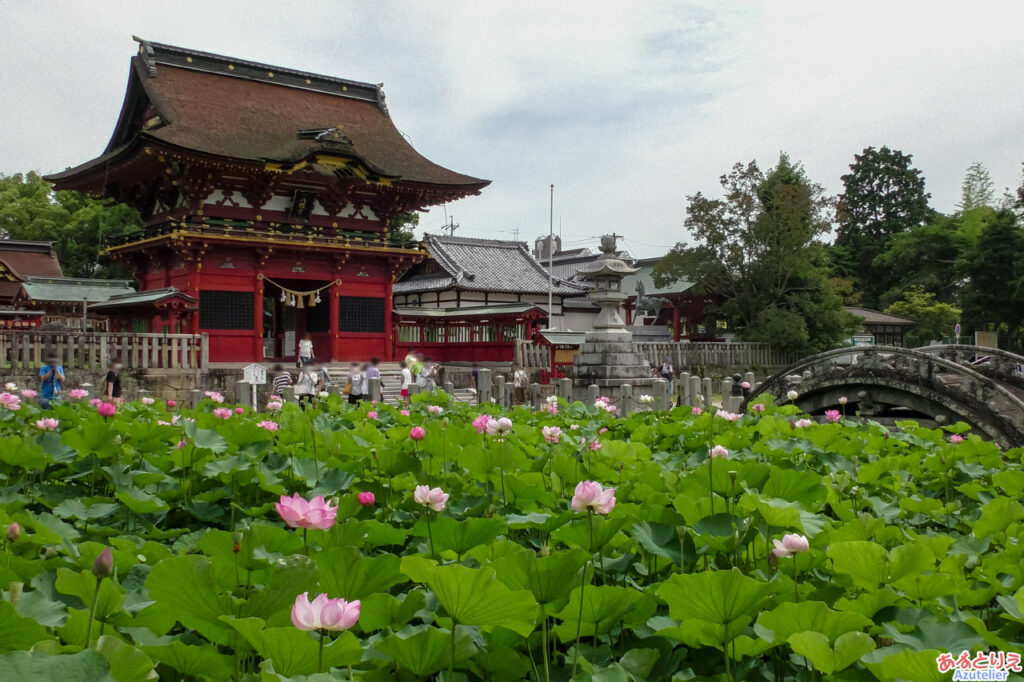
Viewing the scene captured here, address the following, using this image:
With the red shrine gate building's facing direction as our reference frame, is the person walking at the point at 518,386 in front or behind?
in front

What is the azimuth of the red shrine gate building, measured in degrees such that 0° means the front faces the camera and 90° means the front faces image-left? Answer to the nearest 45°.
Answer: approximately 315°

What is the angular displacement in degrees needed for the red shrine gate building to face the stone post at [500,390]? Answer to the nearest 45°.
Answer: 0° — it already faces it

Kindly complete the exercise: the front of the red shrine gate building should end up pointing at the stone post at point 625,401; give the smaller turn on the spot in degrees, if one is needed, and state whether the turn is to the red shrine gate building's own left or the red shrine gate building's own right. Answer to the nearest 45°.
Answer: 0° — it already faces it

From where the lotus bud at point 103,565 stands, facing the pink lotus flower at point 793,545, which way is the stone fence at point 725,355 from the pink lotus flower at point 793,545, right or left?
left

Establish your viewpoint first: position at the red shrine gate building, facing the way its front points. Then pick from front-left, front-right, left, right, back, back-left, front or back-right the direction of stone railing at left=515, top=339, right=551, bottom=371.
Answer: front-left

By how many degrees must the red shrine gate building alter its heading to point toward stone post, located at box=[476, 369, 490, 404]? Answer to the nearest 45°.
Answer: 0° — it already faces it

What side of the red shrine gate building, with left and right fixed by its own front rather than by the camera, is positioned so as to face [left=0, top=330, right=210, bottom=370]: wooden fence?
right

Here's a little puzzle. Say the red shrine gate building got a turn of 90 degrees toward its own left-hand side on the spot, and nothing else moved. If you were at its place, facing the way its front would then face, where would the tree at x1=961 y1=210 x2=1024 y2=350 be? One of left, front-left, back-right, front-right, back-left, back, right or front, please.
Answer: front-right

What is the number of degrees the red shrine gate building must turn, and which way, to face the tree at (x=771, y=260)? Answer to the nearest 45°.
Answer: approximately 45° to its left

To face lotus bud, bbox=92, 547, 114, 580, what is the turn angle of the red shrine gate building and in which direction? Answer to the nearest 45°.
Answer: approximately 45° to its right

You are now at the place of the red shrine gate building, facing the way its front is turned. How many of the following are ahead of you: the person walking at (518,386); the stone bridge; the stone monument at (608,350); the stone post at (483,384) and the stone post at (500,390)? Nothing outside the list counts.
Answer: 5

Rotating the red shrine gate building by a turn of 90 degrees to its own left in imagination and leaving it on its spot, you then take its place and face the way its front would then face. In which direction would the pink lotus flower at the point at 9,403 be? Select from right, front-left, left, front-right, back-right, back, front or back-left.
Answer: back-right
